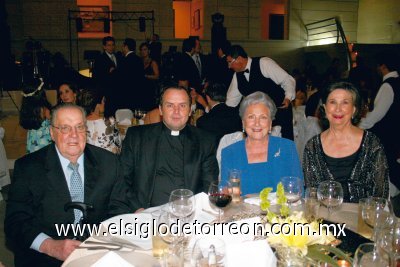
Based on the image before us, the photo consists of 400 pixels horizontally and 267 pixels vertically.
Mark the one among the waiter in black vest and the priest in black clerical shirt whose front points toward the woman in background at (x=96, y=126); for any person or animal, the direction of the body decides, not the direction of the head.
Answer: the waiter in black vest

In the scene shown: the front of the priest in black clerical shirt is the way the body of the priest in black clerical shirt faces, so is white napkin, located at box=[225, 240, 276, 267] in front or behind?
in front

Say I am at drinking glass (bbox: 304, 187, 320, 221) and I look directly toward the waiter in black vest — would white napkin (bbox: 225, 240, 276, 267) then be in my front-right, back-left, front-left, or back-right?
back-left

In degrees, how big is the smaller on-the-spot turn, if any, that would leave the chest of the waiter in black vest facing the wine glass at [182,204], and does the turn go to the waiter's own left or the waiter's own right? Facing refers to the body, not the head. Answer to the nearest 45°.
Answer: approximately 45° to the waiter's own left

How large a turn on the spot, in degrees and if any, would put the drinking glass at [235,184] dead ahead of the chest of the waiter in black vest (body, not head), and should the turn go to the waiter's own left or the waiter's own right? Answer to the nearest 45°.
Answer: approximately 45° to the waiter's own left

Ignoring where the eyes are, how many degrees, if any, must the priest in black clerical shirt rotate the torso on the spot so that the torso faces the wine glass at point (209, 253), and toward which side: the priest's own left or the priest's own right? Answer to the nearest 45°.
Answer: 0° — they already face it

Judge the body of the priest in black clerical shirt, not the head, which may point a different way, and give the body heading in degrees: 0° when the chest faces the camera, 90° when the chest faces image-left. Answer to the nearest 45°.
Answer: approximately 0°

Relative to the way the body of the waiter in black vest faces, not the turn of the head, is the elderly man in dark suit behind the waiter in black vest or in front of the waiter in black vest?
in front

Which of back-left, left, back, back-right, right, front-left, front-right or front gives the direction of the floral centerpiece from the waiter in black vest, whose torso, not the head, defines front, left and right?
front-left

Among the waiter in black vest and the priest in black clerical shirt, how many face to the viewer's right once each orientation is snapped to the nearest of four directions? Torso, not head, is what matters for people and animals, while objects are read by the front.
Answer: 0

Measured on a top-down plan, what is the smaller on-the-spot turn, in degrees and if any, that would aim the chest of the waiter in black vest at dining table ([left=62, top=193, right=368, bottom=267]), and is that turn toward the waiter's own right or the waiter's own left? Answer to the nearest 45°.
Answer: approximately 45° to the waiter's own left

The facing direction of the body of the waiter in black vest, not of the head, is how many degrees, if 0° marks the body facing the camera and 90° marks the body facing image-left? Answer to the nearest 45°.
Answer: approximately 45°

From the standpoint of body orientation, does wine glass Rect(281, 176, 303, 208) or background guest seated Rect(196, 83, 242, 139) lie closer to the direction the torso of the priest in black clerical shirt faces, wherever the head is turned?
the wine glass
